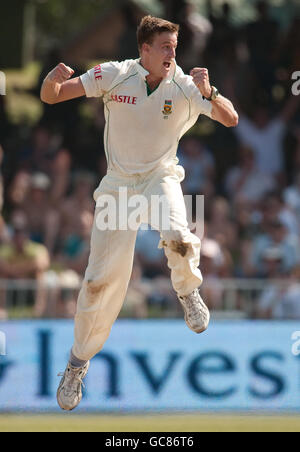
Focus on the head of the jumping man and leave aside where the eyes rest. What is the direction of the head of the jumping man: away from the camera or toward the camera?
toward the camera

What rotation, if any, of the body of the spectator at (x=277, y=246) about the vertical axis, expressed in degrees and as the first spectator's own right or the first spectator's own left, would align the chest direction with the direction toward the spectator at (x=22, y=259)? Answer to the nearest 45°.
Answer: approximately 90° to the first spectator's own right

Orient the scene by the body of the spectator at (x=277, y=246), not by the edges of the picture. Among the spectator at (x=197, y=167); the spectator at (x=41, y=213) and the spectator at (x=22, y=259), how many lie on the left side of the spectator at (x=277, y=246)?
0

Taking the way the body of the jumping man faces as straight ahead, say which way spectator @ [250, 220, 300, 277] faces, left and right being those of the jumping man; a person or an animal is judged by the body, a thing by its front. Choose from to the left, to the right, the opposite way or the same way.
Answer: the same way

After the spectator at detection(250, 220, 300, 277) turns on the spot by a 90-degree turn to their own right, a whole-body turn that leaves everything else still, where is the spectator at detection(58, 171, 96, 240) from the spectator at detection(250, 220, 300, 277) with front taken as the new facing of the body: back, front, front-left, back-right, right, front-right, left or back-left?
front

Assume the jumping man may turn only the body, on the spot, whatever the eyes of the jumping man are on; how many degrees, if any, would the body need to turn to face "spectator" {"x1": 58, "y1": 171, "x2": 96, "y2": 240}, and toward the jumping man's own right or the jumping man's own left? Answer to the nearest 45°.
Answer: approximately 180°

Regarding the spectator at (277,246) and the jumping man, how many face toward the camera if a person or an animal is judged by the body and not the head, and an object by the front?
2

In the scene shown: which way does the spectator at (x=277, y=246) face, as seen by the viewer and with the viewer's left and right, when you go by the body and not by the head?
facing the viewer

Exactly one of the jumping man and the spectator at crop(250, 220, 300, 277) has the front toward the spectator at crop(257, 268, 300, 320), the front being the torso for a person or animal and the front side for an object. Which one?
the spectator at crop(250, 220, 300, 277)

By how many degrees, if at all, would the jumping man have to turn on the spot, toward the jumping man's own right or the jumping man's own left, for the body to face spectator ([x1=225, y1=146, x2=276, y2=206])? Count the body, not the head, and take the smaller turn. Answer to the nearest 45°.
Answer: approximately 180°

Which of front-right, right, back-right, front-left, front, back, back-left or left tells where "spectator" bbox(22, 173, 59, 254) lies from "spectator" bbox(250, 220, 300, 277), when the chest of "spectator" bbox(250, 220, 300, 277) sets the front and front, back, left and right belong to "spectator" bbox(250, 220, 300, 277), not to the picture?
right

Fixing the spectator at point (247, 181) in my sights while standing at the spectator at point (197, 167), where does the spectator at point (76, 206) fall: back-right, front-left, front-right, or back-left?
back-right

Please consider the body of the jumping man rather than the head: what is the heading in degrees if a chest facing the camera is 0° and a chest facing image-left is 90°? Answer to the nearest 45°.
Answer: approximately 0°

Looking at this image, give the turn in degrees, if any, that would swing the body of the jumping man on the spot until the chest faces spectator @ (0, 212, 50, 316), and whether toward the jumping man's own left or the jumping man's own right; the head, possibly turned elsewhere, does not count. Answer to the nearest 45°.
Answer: approximately 180°

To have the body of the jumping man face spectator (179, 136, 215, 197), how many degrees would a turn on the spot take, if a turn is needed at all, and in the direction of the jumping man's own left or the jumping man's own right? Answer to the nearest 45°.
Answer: approximately 180°
